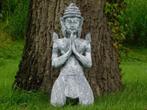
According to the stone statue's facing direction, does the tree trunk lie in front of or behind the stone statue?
behind

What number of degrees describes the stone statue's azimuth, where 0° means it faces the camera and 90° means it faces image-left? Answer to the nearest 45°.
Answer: approximately 0°
